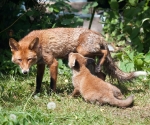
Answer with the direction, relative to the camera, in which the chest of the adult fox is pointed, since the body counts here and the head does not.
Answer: to the viewer's left

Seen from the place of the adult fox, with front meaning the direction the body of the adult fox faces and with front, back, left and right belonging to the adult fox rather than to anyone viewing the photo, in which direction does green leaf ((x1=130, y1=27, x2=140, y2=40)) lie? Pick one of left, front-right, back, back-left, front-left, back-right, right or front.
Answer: back-right

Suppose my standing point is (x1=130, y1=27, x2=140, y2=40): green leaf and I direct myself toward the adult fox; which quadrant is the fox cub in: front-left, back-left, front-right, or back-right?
front-left
